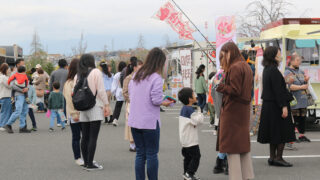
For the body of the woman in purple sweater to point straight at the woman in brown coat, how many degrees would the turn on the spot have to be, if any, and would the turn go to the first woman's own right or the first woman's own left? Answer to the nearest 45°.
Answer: approximately 45° to the first woman's own right

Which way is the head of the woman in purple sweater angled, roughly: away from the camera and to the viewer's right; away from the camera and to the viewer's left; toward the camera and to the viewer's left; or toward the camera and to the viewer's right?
away from the camera and to the viewer's right

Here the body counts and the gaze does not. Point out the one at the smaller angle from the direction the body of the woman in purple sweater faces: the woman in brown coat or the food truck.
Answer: the food truck

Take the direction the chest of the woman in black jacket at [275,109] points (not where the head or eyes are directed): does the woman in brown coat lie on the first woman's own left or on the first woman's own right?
on the first woman's own right

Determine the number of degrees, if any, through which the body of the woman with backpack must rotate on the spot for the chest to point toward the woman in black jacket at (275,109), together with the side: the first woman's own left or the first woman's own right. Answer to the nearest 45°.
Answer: approximately 45° to the first woman's own right

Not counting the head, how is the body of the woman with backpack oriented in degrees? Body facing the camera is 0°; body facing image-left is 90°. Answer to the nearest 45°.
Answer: approximately 225°

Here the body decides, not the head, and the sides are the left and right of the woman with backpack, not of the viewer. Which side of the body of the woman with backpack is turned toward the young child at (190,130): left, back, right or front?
right

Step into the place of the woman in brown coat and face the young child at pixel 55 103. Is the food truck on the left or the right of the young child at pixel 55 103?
right
